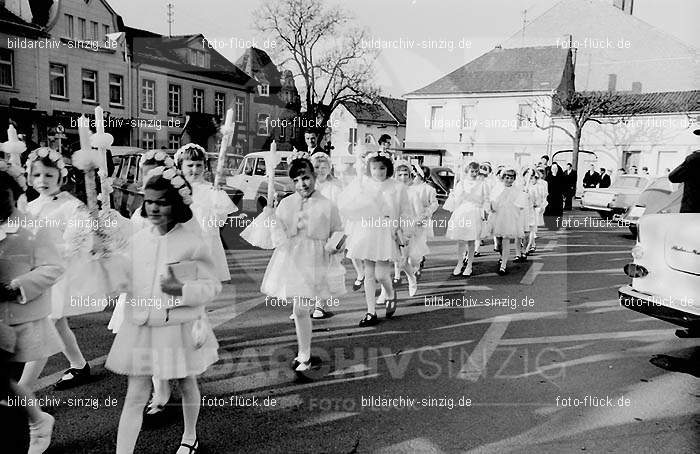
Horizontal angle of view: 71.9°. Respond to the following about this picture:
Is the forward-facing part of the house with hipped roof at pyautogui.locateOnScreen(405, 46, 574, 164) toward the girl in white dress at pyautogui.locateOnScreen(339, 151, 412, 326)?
yes

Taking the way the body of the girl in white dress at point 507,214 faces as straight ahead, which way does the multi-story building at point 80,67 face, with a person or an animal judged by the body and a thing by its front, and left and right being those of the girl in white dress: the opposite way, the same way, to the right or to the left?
to the left

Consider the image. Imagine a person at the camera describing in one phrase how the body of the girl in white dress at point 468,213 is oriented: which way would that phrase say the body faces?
toward the camera

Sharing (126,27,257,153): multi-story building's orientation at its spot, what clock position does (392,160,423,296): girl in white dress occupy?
The girl in white dress is roughly at 1 o'clock from the multi-story building.

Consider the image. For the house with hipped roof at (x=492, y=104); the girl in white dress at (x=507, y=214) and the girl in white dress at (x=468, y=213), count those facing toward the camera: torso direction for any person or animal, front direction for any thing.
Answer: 3

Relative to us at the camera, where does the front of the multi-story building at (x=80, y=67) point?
facing the viewer and to the right of the viewer

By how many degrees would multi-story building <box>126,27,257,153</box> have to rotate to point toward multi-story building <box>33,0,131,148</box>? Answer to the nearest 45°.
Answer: approximately 90° to its right

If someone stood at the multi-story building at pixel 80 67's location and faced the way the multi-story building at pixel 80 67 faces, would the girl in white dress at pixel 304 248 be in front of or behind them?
in front

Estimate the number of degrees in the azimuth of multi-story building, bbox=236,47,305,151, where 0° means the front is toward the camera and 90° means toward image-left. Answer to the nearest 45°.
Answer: approximately 315°

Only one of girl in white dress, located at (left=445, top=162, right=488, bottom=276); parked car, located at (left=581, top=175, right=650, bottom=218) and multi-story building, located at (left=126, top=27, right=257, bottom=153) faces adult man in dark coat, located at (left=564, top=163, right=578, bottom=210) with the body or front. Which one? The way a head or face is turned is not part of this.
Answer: the multi-story building

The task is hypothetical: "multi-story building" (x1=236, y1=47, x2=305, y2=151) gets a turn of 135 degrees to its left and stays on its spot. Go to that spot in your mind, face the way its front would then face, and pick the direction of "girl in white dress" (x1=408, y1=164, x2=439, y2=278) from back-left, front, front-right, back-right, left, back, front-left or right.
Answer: back

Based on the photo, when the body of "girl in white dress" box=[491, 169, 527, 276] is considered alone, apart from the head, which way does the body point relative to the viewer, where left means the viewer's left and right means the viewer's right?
facing the viewer

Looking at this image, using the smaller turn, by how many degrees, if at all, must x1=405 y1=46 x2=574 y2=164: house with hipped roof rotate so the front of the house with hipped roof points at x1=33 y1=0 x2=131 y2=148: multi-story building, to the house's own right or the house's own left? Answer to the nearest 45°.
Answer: approximately 45° to the house's own right

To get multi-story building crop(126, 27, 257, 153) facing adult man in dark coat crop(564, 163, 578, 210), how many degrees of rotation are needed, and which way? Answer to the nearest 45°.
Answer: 0° — it already faces them

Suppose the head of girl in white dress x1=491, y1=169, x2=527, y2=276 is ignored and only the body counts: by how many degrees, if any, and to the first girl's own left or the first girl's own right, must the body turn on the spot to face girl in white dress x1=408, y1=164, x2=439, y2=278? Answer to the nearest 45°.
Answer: approximately 45° to the first girl's own right
